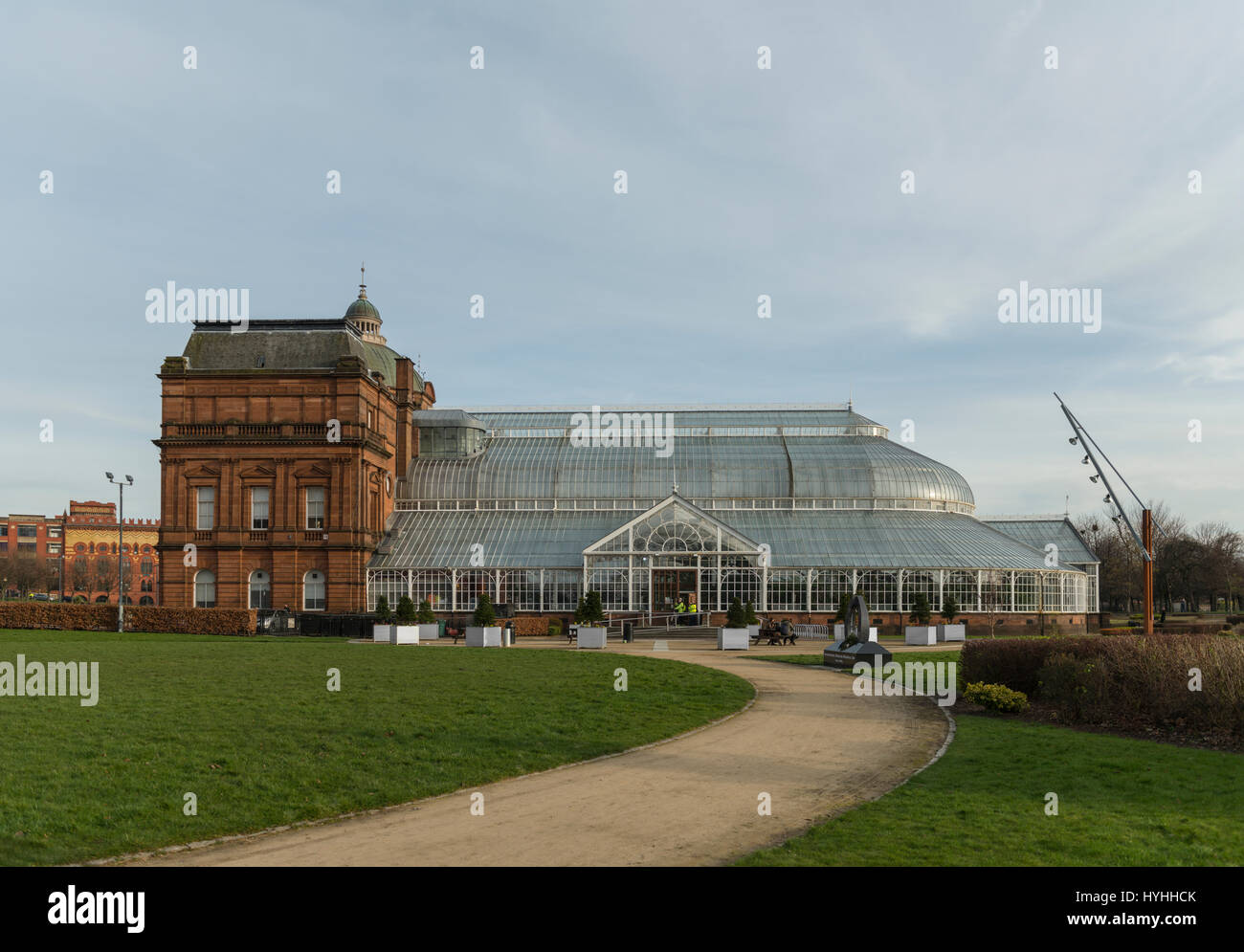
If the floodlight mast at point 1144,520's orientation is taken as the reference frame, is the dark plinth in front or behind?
in front

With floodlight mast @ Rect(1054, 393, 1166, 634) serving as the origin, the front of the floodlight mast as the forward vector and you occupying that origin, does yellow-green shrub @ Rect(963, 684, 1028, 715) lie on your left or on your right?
on your left

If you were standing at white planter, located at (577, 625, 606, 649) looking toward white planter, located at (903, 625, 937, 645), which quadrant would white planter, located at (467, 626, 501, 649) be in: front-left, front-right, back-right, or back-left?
back-left

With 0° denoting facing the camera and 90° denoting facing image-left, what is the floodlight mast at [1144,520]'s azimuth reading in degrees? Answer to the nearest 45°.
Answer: approximately 90°

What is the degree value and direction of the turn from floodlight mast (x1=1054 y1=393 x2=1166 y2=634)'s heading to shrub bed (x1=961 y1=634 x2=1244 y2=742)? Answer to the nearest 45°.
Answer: approximately 90° to its left
